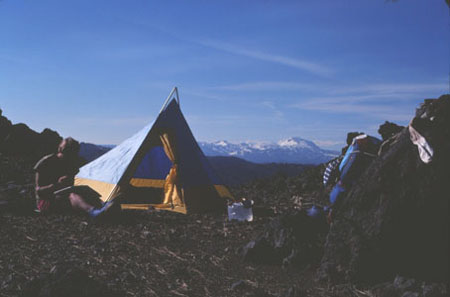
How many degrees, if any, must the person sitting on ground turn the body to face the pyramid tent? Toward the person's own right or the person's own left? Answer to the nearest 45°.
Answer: approximately 45° to the person's own left

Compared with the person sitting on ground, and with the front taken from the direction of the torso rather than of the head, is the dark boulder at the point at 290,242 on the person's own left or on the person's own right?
on the person's own right

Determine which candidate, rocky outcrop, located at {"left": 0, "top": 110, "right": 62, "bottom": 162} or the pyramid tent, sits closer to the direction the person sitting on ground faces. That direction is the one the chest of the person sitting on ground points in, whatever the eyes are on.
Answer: the pyramid tent

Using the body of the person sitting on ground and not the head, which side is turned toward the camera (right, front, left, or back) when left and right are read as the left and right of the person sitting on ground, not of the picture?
right

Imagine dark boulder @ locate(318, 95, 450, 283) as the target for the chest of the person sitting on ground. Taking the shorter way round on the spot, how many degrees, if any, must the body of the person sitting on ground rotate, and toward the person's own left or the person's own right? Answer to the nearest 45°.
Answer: approximately 45° to the person's own right

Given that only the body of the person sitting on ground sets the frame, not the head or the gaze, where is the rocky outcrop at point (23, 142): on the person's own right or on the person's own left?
on the person's own left
